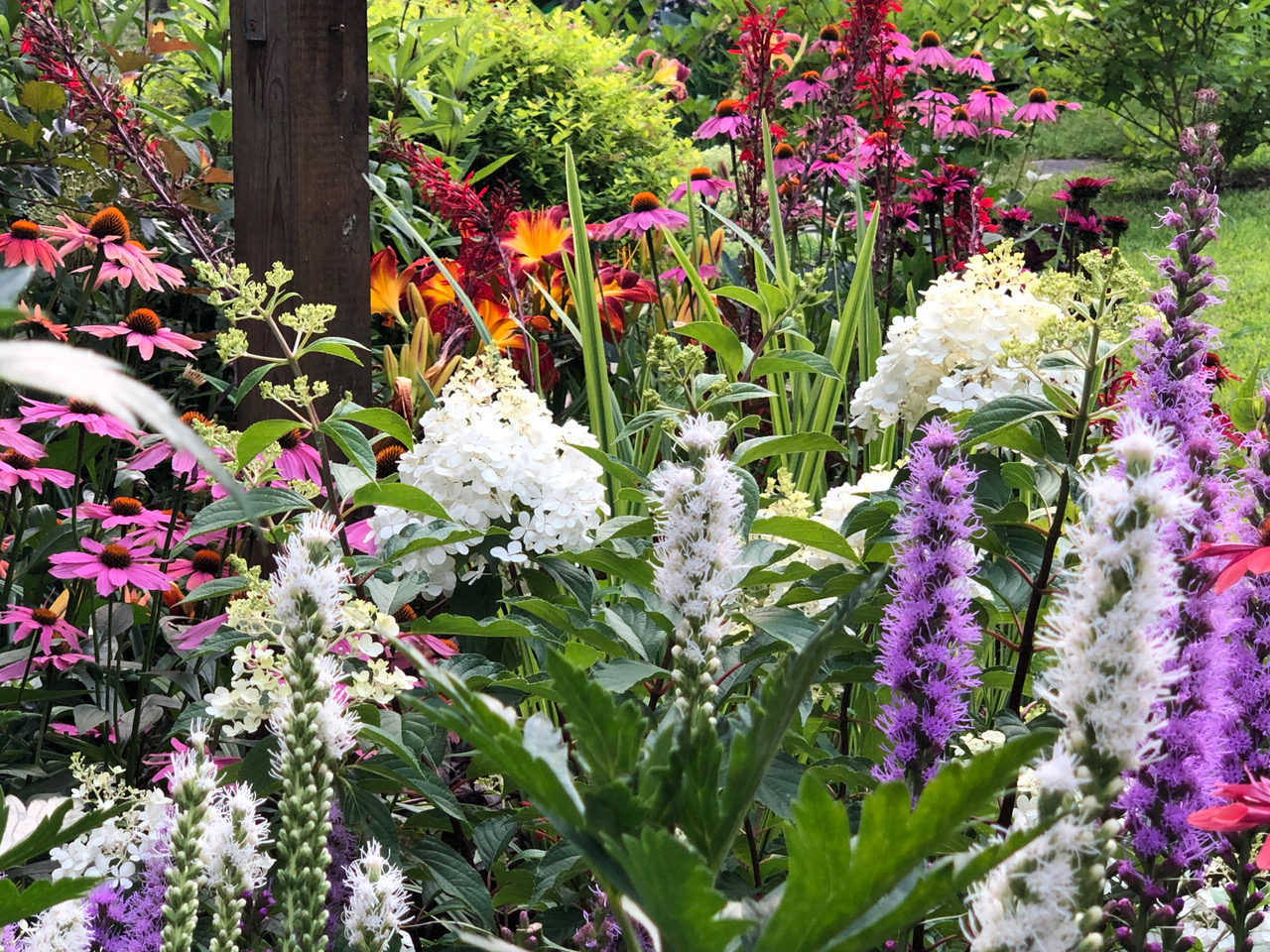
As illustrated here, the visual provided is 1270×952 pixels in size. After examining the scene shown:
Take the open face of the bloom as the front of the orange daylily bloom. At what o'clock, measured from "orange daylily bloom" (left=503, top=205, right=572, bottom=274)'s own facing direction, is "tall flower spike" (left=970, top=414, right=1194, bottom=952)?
The tall flower spike is roughly at 12 o'clock from the orange daylily bloom.

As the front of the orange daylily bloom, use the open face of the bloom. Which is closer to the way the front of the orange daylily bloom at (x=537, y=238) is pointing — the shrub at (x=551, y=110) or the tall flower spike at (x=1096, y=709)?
the tall flower spike

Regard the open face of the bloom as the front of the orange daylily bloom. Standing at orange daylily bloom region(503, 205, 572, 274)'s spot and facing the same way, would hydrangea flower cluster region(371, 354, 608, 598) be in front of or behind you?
in front

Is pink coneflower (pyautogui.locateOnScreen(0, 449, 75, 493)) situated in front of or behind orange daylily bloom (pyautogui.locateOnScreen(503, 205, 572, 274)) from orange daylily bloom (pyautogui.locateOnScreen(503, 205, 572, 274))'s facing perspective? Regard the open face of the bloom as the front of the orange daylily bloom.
in front

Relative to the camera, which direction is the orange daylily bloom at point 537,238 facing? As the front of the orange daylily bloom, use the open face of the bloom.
toward the camera

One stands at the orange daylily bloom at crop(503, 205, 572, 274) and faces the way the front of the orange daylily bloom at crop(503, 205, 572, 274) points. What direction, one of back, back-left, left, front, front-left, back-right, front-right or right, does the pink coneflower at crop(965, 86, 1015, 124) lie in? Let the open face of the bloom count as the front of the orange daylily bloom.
back-left

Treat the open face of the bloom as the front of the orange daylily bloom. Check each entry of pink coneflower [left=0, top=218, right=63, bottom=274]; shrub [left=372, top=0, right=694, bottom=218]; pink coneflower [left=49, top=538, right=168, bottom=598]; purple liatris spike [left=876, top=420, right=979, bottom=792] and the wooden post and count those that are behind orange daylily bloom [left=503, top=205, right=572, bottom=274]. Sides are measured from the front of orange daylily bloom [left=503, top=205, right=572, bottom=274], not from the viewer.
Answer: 1

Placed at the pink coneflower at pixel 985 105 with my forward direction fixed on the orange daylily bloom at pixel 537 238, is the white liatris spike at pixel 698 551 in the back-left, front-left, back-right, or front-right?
front-left

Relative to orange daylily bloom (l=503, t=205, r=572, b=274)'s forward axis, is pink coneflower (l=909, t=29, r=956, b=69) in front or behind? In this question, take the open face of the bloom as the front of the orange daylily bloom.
behind

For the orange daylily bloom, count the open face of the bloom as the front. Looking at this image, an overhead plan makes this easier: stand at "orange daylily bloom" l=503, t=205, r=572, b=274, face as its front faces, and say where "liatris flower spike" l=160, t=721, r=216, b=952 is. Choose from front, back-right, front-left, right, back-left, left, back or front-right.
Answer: front

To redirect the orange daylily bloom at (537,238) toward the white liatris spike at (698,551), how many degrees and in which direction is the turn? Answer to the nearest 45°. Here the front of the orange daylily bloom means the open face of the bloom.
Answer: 0° — it already faces it
